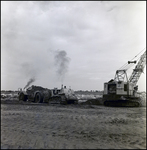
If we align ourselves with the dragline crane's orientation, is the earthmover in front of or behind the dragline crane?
behind

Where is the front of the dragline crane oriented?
to the viewer's right
